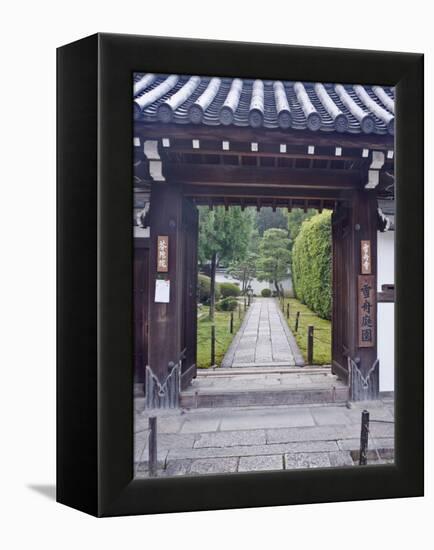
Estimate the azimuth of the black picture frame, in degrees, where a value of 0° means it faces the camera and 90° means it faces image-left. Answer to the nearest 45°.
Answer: approximately 315°
